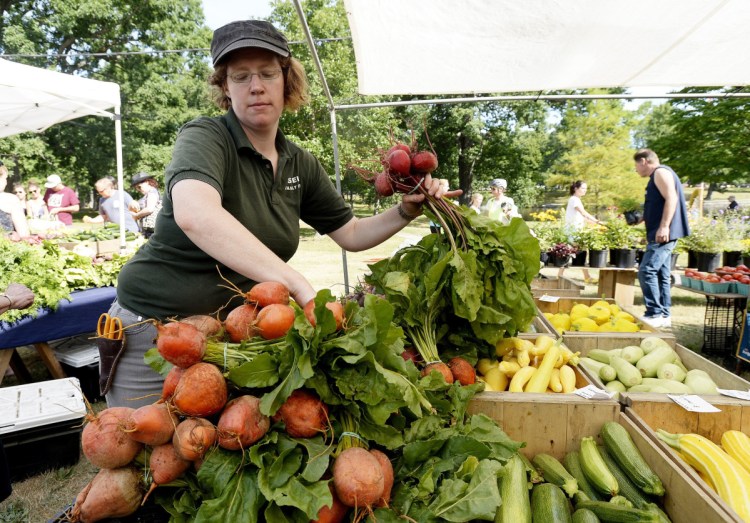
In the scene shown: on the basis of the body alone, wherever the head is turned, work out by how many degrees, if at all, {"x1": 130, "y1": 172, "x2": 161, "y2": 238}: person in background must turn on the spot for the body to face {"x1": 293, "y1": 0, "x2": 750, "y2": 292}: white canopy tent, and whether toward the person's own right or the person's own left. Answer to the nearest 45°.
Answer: approximately 135° to the person's own left

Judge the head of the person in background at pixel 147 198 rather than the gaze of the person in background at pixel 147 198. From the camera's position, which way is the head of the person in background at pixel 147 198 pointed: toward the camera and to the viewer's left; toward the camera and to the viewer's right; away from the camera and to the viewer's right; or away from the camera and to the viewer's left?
toward the camera and to the viewer's left

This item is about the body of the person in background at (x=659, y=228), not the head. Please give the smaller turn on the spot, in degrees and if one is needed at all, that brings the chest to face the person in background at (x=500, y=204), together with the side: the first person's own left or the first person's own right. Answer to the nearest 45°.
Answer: approximately 45° to the first person's own right

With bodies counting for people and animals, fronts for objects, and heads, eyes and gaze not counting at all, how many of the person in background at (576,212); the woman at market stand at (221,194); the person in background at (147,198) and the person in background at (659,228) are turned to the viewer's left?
2

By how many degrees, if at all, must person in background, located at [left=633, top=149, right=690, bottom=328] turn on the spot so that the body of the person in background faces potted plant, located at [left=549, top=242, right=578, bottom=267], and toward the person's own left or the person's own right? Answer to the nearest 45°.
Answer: approximately 45° to the person's own right

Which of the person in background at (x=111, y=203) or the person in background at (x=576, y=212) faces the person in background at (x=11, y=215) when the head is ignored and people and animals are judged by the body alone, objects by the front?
the person in background at (x=111, y=203)

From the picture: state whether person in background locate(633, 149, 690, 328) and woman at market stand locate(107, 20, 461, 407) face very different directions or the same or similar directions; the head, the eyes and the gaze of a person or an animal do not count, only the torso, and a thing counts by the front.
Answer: very different directions

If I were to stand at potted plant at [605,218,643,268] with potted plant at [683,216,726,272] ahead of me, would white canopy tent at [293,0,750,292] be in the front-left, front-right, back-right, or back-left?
back-right

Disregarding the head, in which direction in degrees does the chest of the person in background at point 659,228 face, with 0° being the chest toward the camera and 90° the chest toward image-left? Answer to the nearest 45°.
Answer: approximately 90°

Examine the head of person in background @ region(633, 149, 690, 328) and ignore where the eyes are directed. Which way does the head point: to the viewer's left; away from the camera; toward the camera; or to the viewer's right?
to the viewer's left

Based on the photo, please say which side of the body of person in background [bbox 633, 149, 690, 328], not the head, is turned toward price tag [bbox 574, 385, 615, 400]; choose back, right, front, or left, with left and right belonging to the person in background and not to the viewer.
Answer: left

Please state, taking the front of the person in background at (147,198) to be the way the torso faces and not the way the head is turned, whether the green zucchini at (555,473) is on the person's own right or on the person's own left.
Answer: on the person's own left

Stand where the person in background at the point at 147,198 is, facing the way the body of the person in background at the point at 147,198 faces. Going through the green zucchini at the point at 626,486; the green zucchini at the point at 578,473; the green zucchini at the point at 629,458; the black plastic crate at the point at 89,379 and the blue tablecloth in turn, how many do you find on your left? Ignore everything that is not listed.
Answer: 5

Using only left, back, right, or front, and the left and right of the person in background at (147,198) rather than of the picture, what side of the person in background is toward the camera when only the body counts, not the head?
left
